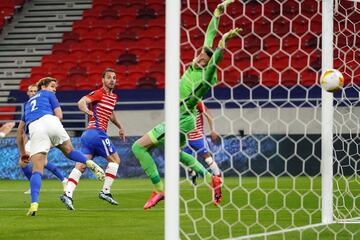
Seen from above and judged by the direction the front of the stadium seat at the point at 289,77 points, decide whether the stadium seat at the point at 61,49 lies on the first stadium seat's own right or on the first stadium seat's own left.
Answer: on the first stadium seat's own right

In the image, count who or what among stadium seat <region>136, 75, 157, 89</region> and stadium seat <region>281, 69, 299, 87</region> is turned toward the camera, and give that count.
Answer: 2

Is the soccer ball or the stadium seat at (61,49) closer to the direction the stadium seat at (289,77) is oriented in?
the soccer ball

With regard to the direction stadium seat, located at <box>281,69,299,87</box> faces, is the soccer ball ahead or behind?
ahead

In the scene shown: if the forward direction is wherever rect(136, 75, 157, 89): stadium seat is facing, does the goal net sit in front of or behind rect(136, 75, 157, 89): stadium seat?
in front

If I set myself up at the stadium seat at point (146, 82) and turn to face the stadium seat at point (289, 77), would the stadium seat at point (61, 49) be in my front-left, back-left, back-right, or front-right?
back-left

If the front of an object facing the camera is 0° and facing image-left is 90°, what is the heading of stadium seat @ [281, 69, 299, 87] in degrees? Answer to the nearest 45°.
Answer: approximately 0°

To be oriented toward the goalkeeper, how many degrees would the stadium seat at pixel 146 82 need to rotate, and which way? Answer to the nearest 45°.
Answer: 0° — it already faces them

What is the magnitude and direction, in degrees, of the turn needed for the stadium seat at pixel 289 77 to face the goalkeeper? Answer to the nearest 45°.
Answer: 0° — it already faces them
